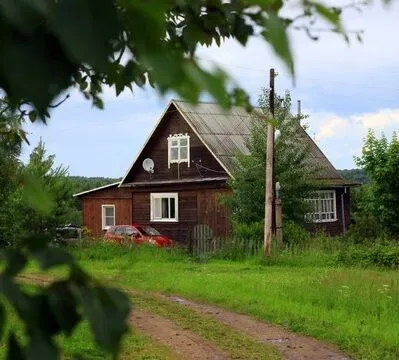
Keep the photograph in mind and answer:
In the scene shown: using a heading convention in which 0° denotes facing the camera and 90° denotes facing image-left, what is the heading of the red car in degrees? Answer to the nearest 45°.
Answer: approximately 315°

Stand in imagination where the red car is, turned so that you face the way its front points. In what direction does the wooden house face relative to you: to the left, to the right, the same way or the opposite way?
to the right

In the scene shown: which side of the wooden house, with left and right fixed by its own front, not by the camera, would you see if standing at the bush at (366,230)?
left

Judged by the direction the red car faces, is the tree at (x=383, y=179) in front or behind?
in front

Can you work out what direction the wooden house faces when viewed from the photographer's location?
facing the viewer and to the left of the viewer

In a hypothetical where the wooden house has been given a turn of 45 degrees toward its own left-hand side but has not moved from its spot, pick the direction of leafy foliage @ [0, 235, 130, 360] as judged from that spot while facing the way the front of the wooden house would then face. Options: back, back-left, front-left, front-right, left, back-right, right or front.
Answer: front

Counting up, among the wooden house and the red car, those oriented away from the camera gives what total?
0

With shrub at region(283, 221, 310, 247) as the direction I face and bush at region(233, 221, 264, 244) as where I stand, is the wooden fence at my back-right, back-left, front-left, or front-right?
back-right

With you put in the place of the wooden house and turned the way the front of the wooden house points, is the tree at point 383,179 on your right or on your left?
on your left

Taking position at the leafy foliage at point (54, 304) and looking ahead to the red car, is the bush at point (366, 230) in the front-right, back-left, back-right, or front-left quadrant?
front-right

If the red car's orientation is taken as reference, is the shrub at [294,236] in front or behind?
in front
